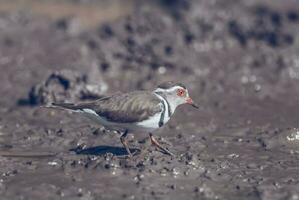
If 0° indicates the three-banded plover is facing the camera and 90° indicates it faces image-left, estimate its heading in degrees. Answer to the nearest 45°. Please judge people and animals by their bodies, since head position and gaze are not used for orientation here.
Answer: approximately 270°
